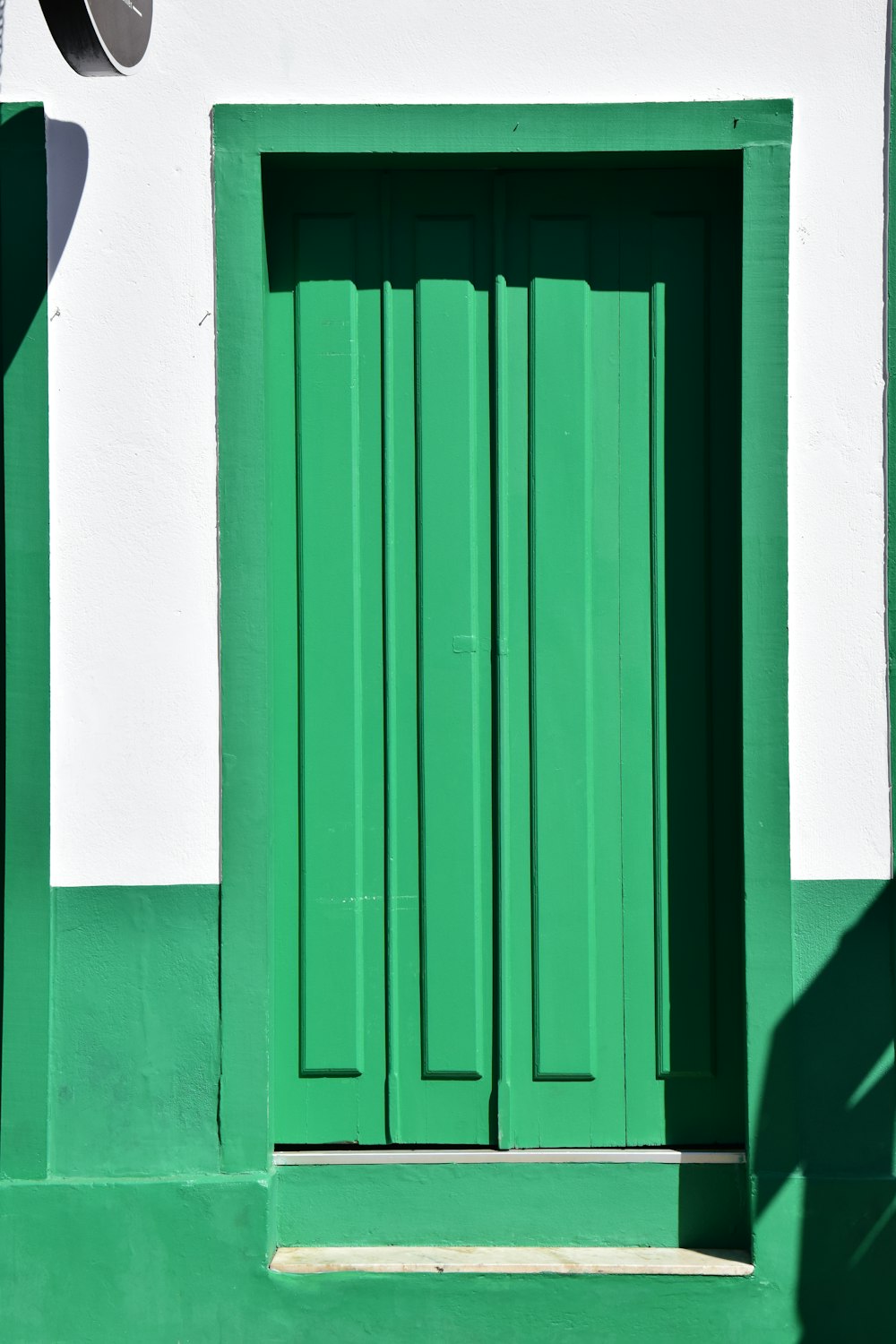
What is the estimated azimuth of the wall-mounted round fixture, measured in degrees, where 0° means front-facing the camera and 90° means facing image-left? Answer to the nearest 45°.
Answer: approximately 315°
